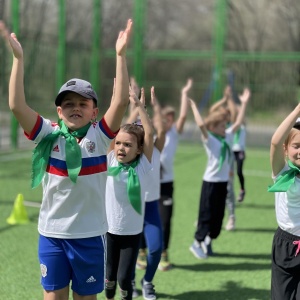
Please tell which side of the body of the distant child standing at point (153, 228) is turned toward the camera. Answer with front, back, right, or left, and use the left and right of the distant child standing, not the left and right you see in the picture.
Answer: front

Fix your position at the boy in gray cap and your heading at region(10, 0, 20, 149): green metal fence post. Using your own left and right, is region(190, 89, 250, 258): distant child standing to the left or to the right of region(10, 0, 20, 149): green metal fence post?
right

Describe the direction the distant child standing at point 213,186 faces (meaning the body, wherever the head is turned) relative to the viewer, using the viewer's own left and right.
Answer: facing the viewer and to the right of the viewer

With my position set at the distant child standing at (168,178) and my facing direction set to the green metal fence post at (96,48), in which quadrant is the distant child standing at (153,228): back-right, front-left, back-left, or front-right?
back-left

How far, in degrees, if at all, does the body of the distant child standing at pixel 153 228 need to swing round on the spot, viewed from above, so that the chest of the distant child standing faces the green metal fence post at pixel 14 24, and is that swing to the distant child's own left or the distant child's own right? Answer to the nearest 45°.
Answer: approximately 180°

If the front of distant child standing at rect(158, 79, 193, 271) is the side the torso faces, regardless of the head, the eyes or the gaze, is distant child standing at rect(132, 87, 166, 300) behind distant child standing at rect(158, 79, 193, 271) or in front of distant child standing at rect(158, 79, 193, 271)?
in front

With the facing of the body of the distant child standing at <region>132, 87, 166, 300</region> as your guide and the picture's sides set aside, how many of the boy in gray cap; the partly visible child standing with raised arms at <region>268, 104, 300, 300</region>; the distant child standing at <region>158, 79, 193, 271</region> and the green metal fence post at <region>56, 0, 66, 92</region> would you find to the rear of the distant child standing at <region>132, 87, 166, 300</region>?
2

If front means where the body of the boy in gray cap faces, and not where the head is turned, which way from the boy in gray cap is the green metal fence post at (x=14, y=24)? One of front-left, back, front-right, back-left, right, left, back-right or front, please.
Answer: back

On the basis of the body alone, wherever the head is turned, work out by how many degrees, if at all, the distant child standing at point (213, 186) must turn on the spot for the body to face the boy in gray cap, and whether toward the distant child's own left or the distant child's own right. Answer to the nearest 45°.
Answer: approximately 45° to the distant child's own right

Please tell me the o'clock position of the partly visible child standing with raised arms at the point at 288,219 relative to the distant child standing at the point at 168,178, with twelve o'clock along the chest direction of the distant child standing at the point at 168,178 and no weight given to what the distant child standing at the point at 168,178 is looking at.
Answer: the partly visible child standing with raised arms at the point at 288,219 is roughly at 10 o'clock from the distant child standing at the point at 168,178.

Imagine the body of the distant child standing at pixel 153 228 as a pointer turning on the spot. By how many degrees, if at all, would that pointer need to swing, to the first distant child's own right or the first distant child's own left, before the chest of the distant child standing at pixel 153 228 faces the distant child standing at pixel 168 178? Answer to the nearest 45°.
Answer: approximately 180°
